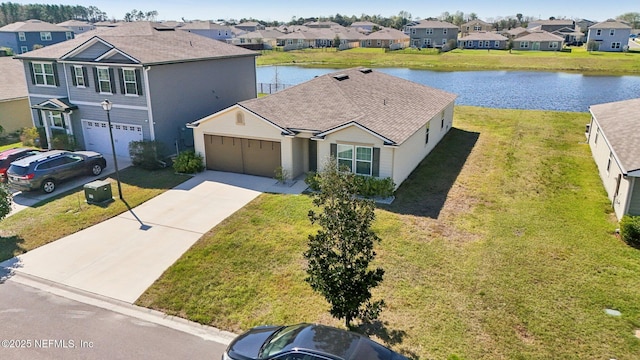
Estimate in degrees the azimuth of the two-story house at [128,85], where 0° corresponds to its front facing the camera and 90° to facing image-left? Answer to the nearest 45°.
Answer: approximately 45°

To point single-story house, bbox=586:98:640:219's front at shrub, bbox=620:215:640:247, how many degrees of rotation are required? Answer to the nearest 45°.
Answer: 0° — it already faces it

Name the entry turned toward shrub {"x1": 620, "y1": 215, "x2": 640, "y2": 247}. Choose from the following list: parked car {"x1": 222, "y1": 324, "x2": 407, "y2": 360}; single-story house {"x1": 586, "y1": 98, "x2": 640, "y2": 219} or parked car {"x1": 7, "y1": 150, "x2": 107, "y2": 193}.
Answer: the single-story house

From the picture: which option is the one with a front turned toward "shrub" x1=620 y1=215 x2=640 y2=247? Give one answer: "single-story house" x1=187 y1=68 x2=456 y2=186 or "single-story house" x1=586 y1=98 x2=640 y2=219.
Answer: "single-story house" x1=586 y1=98 x2=640 y2=219

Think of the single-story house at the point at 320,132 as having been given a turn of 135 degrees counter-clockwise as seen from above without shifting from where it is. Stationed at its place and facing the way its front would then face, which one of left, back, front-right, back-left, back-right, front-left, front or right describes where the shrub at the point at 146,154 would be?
back

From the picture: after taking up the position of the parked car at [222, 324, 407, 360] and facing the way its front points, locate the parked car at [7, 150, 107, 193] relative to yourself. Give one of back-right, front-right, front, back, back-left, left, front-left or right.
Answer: front-right

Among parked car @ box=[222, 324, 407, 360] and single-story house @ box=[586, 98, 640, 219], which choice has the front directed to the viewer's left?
the parked car

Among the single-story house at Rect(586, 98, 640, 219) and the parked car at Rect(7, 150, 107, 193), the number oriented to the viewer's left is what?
0

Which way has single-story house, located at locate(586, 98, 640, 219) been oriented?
toward the camera

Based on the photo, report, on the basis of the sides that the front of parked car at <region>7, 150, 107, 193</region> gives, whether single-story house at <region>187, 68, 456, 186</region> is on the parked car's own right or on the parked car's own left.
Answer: on the parked car's own right

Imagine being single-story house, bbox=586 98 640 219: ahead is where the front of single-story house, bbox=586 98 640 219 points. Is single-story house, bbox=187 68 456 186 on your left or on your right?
on your right

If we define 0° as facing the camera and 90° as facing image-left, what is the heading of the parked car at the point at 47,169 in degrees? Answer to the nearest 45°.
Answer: approximately 225°

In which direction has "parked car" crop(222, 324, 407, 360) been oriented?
to the viewer's left

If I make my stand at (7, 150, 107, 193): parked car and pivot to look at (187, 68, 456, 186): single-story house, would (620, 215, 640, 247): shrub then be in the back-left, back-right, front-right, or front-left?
front-right

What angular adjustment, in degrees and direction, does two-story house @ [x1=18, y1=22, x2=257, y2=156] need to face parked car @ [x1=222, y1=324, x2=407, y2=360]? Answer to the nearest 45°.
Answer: approximately 45° to its left

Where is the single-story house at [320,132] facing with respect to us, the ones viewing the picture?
facing the viewer and to the left of the viewer

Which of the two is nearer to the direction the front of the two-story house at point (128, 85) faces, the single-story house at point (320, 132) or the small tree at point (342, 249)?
the small tree

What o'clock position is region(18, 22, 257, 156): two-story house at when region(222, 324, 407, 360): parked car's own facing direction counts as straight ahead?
The two-story house is roughly at 2 o'clock from the parked car.
